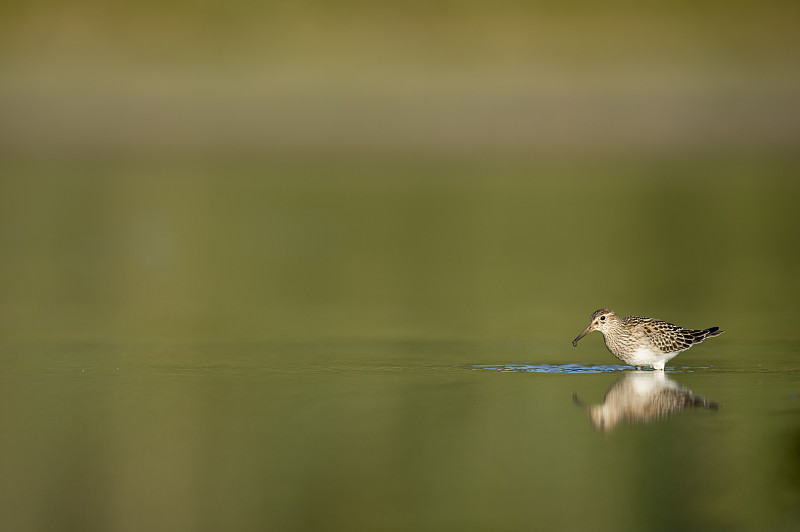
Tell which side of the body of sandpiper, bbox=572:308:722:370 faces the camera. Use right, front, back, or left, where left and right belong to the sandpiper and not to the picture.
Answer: left
